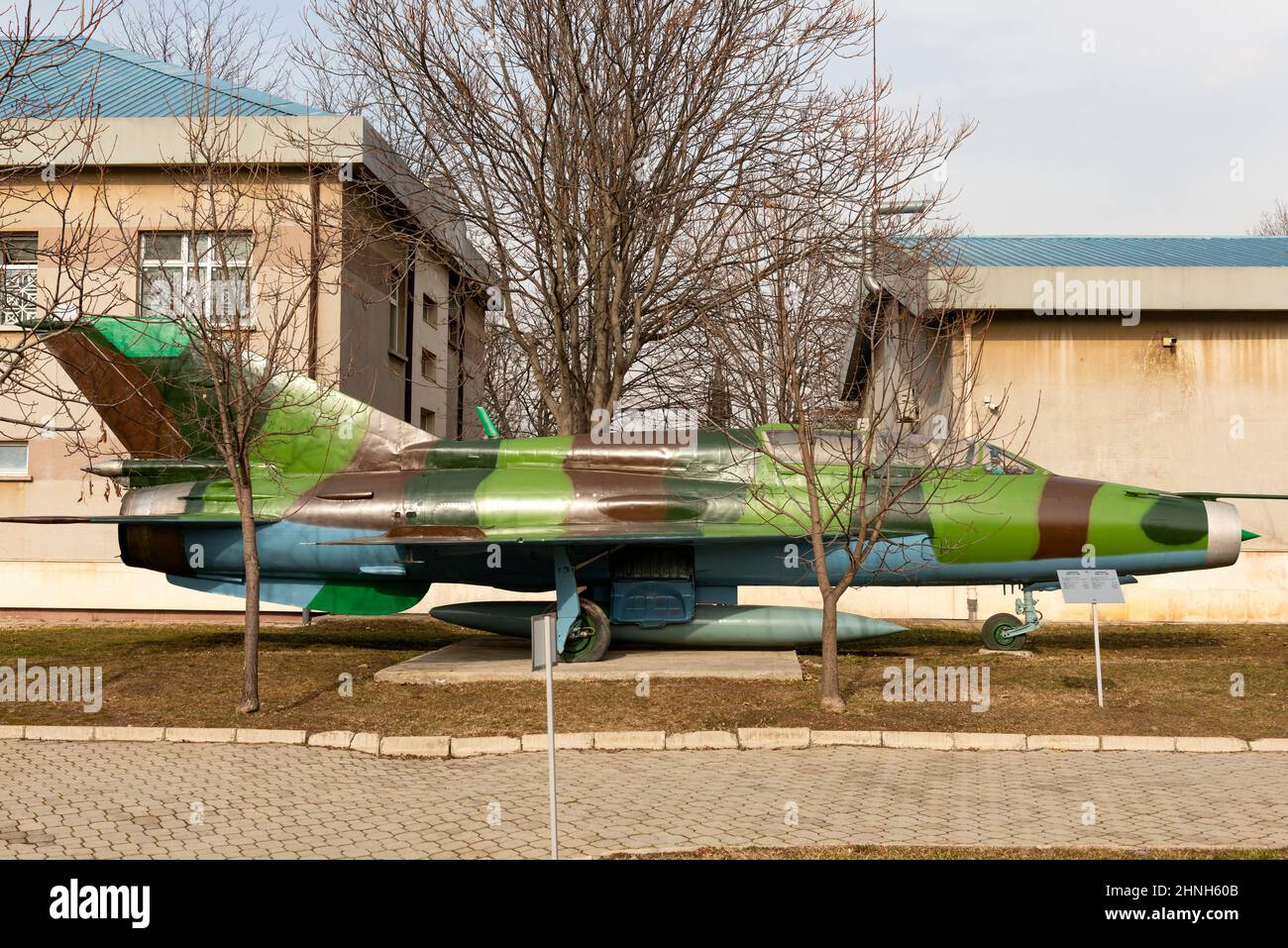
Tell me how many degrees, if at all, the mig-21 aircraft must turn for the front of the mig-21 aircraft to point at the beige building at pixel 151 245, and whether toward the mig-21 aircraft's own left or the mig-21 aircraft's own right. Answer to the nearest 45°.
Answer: approximately 135° to the mig-21 aircraft's own left

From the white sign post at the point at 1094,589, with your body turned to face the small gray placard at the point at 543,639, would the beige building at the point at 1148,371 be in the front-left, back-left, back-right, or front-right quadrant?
back-right

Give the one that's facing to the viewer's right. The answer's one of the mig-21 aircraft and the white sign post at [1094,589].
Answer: the mig-21 aircraft

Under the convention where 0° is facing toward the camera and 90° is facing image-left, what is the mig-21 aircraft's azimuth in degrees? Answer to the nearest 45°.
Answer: approximately 270°

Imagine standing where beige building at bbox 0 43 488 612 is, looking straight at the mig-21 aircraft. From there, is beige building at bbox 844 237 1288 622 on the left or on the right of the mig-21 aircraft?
left

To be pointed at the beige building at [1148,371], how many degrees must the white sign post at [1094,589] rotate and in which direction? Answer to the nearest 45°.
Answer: approximately 180°

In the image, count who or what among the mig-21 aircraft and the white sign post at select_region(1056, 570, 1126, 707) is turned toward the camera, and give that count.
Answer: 1

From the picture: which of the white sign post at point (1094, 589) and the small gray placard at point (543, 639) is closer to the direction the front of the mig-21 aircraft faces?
the white sign post

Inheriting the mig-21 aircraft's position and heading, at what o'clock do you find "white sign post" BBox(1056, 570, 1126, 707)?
The white sign post is roughly at 1 o'clock from the mig-21 aircraft.

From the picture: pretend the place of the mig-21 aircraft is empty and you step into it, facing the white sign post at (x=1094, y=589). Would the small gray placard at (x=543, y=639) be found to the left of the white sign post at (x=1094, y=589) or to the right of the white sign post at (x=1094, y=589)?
right

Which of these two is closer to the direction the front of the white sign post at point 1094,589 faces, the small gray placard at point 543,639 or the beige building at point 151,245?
the small gray placard

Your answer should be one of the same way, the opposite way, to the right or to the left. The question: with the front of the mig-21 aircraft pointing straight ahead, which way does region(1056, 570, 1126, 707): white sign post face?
to the right

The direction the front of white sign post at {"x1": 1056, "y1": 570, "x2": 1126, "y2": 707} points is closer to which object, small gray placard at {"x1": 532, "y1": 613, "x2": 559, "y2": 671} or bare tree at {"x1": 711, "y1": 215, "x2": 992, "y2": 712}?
the small gray placard

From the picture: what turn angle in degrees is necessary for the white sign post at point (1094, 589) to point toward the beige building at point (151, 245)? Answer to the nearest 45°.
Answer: approximately 90° to its right

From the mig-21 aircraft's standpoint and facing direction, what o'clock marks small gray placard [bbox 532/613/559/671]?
The small gray placard is roughly at 3 o'clock from the mig-21 aircraft.

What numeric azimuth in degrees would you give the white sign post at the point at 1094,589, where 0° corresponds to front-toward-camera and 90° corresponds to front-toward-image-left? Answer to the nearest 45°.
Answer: approximately 0°
